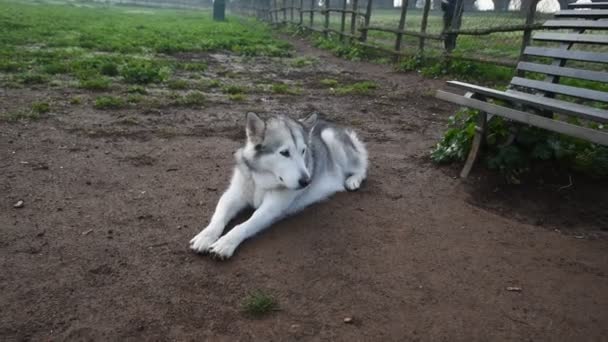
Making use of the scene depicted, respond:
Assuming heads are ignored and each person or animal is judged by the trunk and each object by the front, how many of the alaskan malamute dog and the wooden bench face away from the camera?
0

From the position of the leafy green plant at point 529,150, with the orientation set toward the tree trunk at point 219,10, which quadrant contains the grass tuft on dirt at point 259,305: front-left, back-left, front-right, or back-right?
back-left

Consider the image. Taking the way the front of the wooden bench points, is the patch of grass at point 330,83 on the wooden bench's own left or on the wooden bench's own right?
on the wooden bench's own right

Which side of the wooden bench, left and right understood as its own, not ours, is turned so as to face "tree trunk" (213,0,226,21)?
right

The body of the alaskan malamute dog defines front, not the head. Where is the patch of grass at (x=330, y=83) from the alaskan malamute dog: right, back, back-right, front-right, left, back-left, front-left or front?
back-right

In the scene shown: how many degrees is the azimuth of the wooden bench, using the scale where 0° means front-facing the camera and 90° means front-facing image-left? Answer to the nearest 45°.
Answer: approximately 45°

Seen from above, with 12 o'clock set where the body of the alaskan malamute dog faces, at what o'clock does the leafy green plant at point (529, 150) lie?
The leafy green plant is roughly at 7 o'clock from the alaskan malamute dog.

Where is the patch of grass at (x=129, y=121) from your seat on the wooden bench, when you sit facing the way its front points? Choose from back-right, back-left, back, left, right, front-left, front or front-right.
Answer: front-right

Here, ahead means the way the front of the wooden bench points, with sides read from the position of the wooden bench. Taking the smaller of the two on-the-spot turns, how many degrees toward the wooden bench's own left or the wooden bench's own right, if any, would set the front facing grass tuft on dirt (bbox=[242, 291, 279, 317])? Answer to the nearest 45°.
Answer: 0° — it already faces it

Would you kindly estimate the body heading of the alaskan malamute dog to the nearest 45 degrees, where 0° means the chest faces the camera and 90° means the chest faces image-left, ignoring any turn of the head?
approximately 45°

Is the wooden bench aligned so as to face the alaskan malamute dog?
yes
